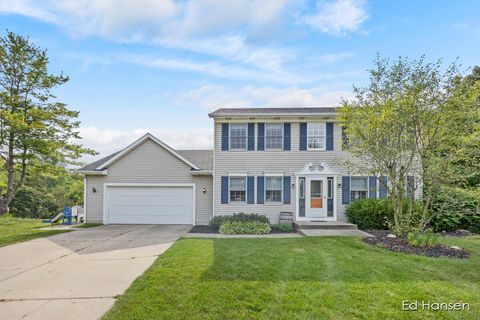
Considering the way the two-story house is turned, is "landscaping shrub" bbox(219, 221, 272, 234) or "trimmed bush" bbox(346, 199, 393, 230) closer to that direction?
the landscaping shrub

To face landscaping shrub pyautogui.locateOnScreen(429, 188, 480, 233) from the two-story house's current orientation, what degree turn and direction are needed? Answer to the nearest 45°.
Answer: approximately 90° to its left

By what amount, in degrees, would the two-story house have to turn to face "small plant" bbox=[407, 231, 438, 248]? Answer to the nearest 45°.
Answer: approximately 45° to its left

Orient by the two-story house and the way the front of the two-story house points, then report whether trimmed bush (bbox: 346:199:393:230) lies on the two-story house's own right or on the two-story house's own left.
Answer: on the two-story house's own left

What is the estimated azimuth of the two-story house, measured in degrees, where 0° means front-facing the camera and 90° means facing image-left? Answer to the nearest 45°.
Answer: approximately 0°

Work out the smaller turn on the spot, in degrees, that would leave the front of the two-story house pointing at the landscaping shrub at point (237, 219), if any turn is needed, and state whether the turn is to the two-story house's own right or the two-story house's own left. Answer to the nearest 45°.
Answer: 0° — it already faces it

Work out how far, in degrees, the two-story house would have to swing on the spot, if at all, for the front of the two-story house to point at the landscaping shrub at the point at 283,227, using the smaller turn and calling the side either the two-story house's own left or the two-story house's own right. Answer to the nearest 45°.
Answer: approximately 45° to the two-story house's own left
